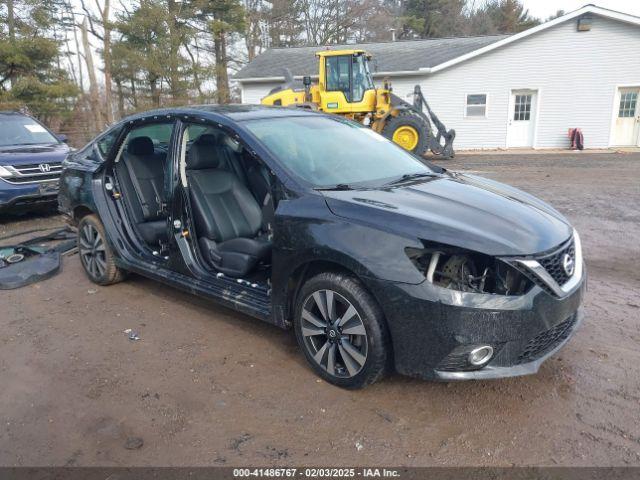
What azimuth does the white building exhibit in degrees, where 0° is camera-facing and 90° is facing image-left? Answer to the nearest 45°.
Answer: approximately 0°

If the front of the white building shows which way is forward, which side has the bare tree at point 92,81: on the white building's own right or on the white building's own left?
on the white building's own right

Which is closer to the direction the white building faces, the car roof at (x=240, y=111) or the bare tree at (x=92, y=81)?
the car roof

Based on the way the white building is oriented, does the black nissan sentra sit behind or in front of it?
in front

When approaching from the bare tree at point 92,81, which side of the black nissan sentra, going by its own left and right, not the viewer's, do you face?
back
